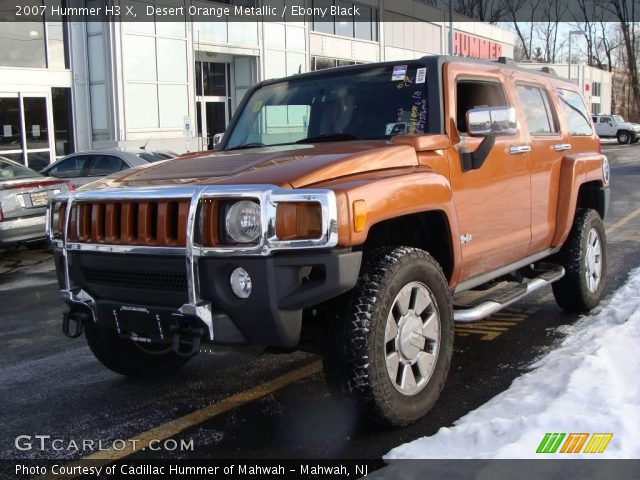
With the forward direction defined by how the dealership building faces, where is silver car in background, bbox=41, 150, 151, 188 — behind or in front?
in front

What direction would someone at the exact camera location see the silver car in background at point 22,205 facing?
facing away from the viewer and to the left of the viewer

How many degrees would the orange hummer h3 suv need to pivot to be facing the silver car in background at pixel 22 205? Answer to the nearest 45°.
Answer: approximately 90° to its right

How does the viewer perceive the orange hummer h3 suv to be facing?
facing the viewer and to the left of the viewer

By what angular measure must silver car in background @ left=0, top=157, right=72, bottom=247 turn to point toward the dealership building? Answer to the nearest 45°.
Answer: approximately 45° to its right

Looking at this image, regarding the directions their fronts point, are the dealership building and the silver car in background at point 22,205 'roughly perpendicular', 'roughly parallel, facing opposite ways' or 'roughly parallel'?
roughly parallel, facing opposite ways

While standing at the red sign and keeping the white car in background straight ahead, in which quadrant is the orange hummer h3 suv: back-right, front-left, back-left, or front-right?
back-right

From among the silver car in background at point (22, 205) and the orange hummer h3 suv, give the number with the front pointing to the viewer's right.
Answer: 0

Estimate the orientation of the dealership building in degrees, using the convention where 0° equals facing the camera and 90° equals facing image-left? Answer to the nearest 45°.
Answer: approximately 315°

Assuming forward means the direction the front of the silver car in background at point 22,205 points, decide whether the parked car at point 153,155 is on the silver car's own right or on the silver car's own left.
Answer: on the silver car's own right

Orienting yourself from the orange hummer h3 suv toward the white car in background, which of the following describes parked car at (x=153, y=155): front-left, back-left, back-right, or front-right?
front-left
